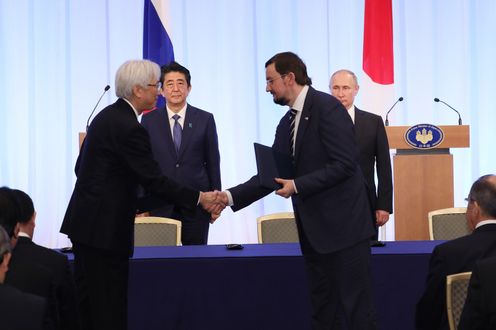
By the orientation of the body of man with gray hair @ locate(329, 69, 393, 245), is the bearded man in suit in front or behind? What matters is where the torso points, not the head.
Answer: in front

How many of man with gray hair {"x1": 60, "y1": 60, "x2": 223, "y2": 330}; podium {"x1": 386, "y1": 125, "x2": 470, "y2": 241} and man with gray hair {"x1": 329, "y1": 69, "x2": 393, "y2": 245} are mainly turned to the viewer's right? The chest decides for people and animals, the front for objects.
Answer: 1

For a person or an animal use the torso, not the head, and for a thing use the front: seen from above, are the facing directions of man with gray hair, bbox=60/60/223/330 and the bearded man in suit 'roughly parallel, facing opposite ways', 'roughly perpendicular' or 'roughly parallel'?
roughly parallel, facing opposite ways

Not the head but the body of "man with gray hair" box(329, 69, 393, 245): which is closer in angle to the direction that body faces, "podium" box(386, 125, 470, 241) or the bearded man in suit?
the bearded man in suit

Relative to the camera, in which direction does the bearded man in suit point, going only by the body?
to the viewer's left

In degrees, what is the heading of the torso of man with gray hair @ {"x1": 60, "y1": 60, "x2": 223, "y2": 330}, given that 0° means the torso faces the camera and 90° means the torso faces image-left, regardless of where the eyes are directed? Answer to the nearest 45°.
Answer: approximately 270°

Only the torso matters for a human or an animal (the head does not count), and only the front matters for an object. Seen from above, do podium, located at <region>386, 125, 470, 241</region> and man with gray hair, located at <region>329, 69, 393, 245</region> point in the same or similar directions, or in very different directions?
same or similar directions

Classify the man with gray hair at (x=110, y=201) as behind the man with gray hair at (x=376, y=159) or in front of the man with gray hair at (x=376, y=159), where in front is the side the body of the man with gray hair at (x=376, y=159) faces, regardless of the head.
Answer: in front

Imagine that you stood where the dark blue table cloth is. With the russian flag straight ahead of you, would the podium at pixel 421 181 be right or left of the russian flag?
right

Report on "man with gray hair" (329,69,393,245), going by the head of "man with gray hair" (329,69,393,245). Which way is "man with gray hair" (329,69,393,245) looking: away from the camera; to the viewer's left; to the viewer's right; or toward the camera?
toward the camera

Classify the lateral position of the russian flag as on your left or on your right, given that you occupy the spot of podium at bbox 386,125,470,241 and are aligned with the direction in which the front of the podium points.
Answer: on your right

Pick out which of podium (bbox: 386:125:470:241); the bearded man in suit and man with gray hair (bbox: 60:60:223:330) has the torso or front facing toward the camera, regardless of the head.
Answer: the podium

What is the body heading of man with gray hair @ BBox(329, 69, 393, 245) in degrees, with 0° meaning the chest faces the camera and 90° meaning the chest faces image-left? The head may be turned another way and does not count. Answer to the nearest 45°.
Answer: approximately 0°

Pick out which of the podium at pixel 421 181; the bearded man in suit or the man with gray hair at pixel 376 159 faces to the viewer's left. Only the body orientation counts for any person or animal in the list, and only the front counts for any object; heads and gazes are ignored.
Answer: the bearded man in suit

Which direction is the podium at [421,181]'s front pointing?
toward the camera
